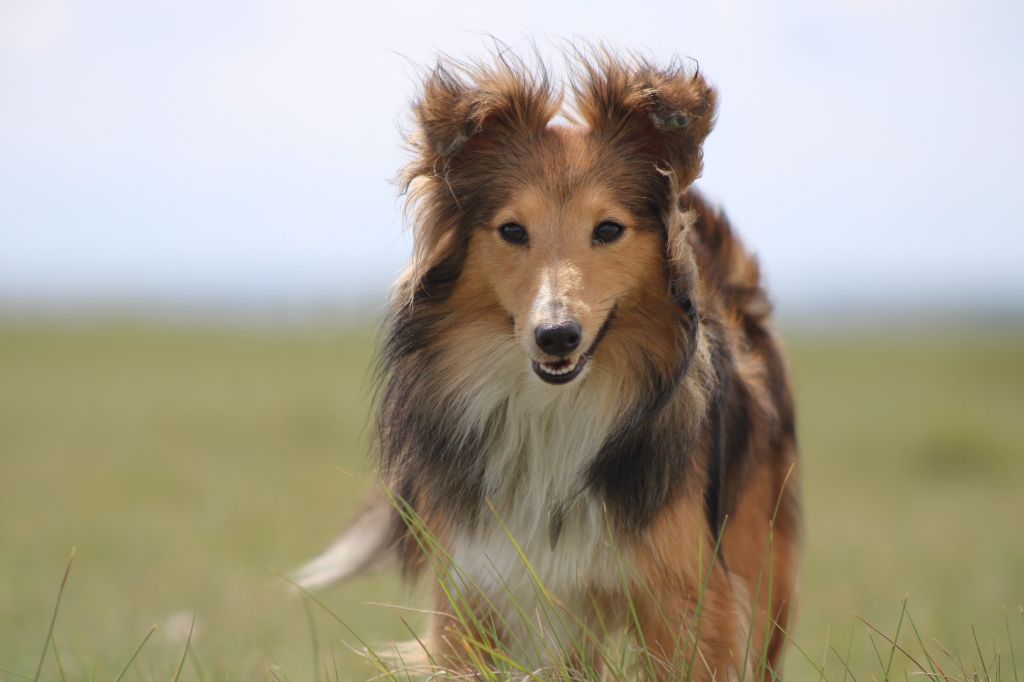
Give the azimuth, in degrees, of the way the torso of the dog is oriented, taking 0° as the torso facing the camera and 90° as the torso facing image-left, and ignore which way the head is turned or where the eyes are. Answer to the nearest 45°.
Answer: approximately 0°
